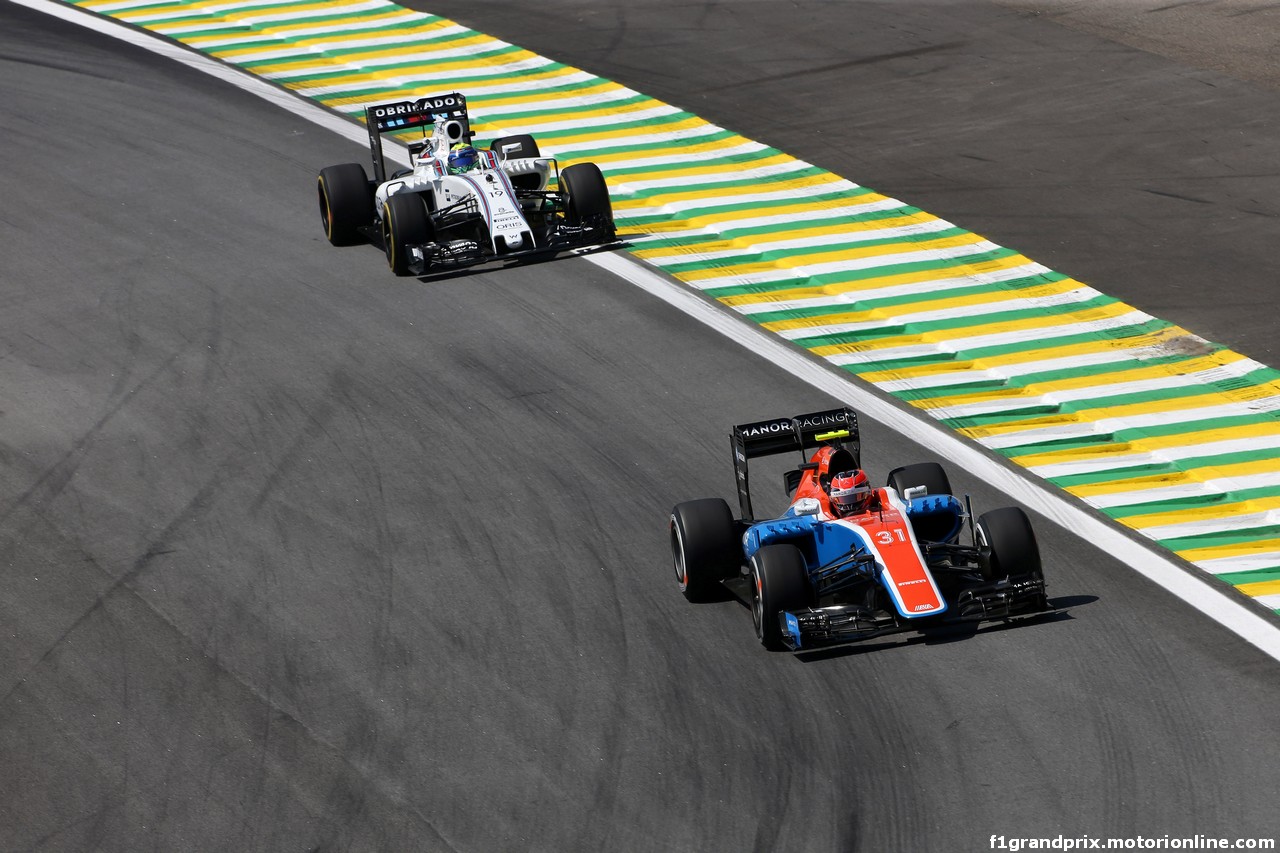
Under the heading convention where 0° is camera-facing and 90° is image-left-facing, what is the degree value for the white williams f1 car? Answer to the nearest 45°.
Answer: approximately 0°

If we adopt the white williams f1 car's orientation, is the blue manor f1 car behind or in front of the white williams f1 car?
in front
